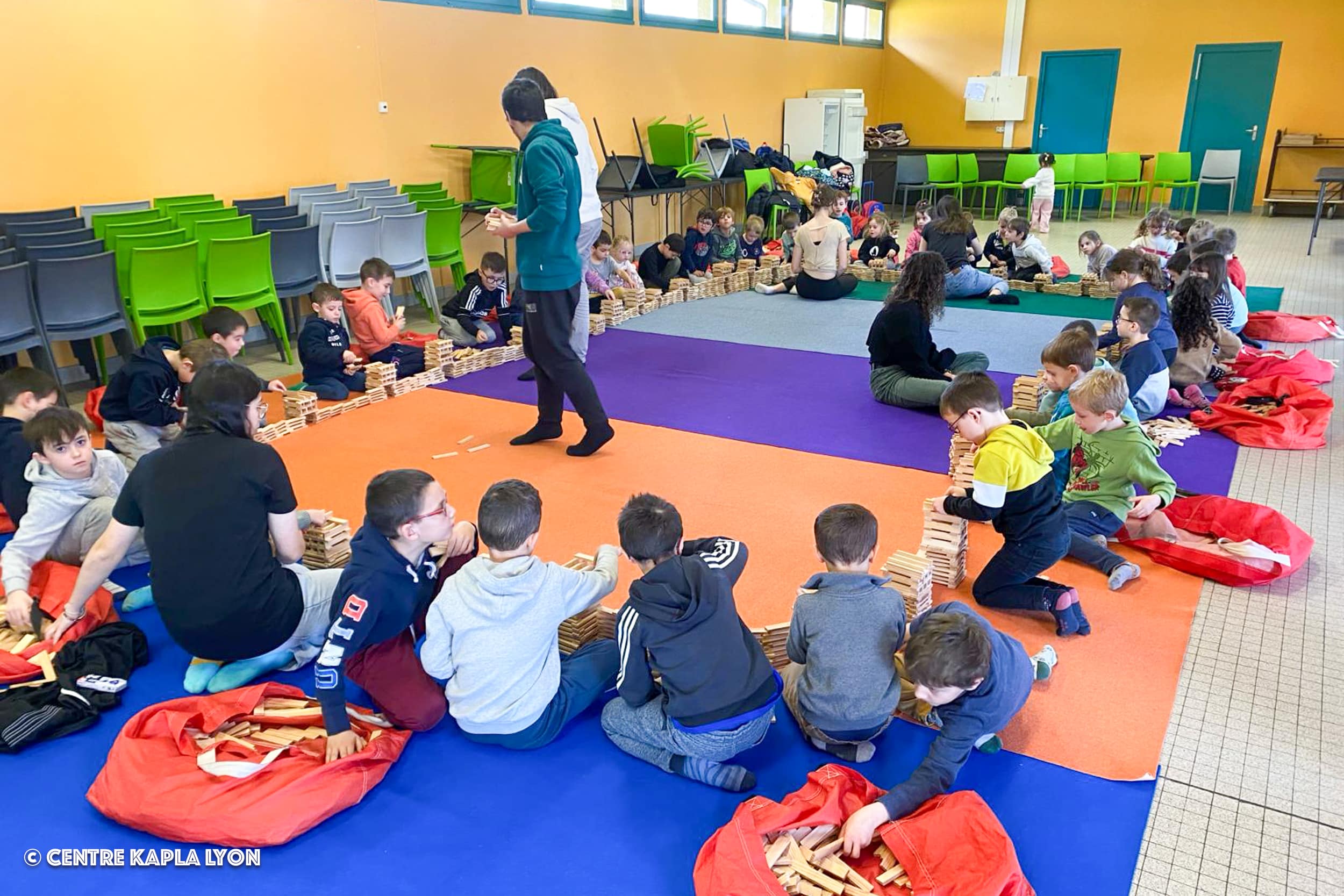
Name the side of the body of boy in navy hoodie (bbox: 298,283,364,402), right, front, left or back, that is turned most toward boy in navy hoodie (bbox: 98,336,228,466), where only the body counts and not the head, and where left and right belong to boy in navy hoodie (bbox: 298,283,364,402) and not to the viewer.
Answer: right

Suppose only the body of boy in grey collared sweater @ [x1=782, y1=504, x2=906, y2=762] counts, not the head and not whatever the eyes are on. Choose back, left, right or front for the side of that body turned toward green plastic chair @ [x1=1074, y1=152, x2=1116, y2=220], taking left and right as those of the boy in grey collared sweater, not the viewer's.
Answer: front

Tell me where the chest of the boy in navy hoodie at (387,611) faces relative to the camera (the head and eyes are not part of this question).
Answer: to the viewer's right

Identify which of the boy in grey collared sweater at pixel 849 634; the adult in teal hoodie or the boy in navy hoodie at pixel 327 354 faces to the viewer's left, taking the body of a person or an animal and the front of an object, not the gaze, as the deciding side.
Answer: the adult in teal hoodie

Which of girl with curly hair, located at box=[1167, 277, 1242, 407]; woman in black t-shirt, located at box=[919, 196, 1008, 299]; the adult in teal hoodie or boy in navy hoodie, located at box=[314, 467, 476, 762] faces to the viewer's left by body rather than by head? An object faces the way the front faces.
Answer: the adult in teal hoodie

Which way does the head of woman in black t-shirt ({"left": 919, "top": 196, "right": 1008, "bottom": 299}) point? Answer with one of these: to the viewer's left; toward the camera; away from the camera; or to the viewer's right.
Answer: away from the camera

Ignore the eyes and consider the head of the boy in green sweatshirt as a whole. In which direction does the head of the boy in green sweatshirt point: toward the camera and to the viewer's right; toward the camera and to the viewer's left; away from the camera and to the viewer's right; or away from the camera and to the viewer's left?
toward the camera and to the viewer's left

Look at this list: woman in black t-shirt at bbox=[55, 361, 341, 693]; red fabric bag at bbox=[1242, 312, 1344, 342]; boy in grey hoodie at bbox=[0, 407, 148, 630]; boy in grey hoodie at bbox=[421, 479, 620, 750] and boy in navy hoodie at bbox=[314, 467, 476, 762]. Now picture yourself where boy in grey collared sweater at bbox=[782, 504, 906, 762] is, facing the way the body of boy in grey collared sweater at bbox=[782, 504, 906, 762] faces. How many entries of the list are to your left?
4

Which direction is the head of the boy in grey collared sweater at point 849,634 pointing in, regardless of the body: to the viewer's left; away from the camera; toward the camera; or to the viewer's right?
away from the camera

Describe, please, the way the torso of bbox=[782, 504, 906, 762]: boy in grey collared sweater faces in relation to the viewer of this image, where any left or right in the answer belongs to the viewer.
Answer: facing away from the viewer

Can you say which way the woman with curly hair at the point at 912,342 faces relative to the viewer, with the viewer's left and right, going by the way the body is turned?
facing to the right of the viewer
